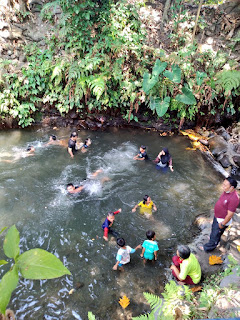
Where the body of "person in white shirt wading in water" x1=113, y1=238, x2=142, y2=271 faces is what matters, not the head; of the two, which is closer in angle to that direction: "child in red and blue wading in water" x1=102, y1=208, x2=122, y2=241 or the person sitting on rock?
the child in red and blue wading in water

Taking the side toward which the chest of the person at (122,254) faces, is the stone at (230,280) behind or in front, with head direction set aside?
behind

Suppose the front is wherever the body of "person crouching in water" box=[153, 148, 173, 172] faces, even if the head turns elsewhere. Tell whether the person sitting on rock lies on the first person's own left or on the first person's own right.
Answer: on the first person's own left

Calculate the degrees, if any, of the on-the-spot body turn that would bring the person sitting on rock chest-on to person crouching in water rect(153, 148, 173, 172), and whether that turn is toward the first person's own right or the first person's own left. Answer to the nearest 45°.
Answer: approximately 90° to the first person's own right

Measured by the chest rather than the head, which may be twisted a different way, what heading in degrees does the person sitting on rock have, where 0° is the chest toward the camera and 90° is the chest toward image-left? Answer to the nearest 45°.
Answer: approximately 90°

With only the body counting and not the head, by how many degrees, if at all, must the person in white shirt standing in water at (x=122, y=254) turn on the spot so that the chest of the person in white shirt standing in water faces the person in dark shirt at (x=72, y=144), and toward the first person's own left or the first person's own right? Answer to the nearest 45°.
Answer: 0° — they already face them

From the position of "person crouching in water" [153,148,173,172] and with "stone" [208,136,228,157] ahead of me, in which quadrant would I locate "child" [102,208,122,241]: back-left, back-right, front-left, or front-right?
back-right

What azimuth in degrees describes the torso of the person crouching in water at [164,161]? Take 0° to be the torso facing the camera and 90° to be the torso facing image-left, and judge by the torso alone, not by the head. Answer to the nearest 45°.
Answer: approximately 45°

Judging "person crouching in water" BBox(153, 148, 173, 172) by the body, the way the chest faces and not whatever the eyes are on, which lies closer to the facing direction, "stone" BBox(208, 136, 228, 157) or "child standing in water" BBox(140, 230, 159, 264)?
the child standing in water

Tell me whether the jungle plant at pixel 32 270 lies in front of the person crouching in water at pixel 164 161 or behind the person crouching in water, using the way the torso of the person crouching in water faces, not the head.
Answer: in front

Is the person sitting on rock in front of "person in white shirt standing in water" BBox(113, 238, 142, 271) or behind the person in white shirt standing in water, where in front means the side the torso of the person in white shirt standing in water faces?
behind

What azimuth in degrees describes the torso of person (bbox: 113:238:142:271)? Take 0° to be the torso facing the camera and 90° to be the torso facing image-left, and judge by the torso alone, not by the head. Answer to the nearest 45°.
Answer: approximately 135°
